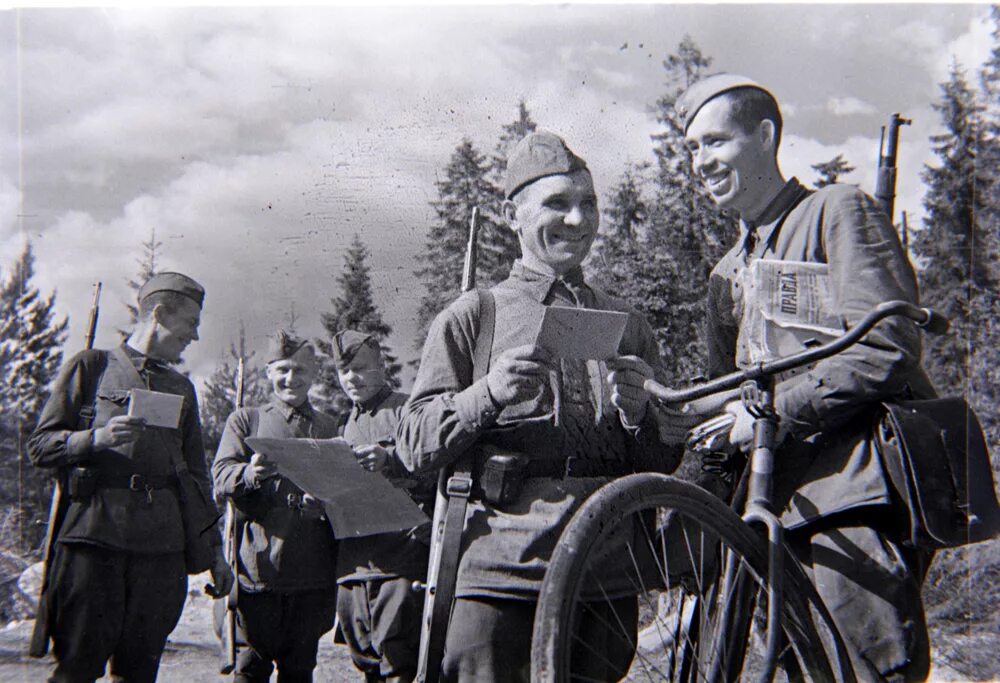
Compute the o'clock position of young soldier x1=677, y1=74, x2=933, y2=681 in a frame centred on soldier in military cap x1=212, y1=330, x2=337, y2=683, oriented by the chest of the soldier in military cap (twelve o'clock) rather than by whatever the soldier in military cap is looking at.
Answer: The young soldier is roughly at 11 o'clock from the soldier in military cap.

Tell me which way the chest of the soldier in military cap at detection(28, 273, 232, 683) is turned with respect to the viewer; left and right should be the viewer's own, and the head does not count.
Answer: facing the viewer and to the right of the viewer

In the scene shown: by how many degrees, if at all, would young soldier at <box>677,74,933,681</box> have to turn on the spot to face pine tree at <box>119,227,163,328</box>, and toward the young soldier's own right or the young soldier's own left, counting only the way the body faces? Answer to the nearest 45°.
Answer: approximately 45° to the young soldier's own right

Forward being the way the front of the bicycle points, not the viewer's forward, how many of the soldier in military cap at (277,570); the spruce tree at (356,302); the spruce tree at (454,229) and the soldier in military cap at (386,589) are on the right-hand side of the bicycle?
4

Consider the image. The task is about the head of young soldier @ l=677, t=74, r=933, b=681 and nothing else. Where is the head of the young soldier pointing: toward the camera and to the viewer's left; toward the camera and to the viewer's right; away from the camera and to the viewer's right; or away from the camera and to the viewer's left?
toward the camera and to the viewer's left

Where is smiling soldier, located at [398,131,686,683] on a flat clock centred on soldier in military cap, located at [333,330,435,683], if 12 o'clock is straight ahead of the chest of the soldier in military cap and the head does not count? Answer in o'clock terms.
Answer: The smiling soldier is roughly at 10 o'clock from the soldier in military cap.

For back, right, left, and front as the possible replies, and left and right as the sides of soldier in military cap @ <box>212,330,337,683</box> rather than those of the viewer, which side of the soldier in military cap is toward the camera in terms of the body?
front

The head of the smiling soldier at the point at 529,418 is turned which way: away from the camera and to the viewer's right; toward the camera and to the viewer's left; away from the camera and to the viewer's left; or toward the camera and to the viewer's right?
toward the camera and to the viewer's right

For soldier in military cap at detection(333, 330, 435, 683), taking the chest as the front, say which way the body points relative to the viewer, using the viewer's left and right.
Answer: facing the viewer and to the left of the viewer

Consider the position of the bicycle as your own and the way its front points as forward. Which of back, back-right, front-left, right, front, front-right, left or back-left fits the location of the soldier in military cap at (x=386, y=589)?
right

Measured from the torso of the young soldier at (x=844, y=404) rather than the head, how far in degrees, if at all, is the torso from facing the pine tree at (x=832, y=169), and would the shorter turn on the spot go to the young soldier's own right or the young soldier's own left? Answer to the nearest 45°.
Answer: approximately 135° to the young soldier's own right

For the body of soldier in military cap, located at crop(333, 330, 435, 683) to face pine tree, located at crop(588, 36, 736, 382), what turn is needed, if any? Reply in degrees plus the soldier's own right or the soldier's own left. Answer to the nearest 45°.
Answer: approximately 180°
